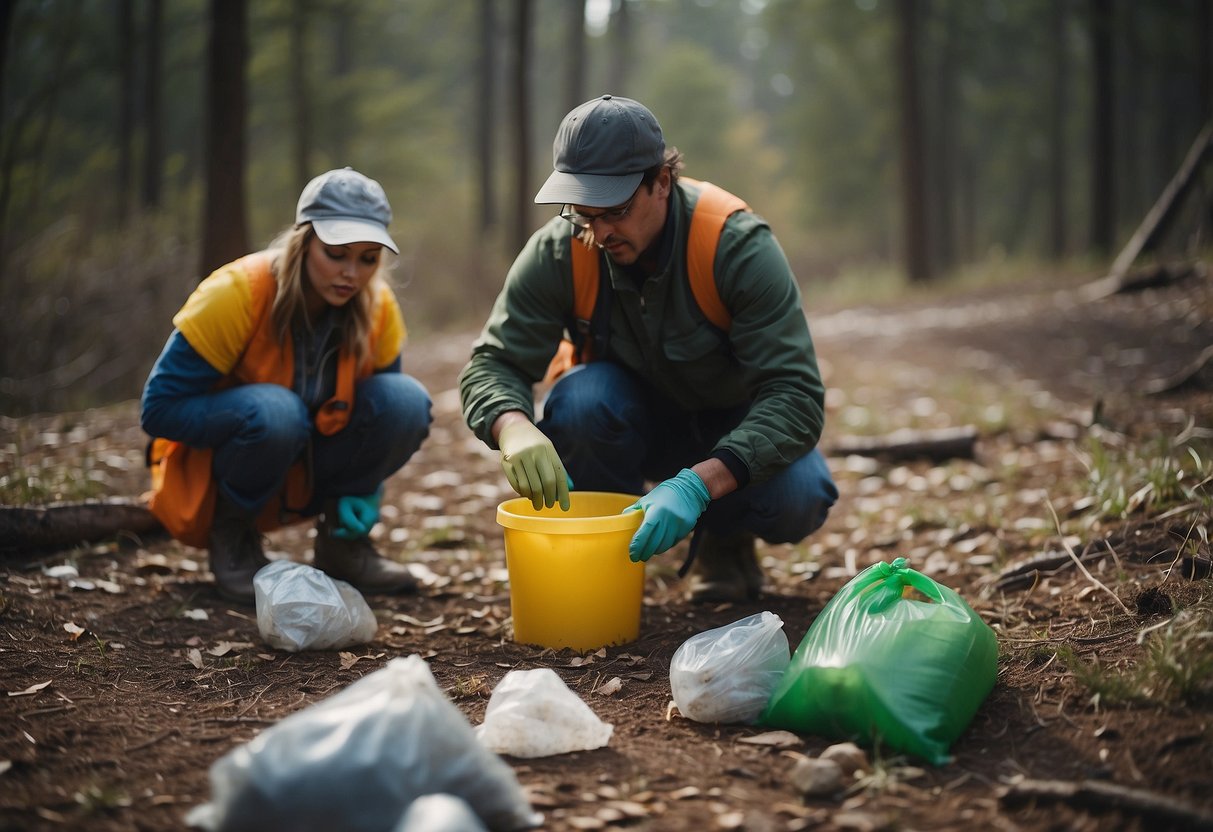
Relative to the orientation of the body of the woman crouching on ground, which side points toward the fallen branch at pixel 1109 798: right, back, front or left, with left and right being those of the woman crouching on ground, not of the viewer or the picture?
front

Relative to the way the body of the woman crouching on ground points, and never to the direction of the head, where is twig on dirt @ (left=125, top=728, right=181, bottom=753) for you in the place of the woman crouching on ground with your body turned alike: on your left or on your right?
on your right

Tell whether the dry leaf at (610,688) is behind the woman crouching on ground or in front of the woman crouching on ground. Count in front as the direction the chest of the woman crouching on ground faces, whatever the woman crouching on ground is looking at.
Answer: in front

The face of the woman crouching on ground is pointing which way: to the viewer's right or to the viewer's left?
to the viewer's right

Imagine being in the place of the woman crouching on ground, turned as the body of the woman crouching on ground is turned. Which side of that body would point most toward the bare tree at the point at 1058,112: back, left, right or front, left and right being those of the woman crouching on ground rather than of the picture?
left

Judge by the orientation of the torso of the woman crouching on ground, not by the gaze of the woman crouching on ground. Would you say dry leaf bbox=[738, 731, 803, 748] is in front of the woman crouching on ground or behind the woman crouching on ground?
in front

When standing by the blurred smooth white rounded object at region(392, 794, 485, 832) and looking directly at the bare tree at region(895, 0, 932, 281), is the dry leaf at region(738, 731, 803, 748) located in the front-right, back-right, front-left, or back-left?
front-right

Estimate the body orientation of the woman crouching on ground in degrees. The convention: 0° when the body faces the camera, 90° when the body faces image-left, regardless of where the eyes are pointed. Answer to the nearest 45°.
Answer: approximately 315°

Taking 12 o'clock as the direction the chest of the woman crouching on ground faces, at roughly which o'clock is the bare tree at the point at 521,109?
The bare tree is roughly at 8 o'clock from the woman crouching on ground.

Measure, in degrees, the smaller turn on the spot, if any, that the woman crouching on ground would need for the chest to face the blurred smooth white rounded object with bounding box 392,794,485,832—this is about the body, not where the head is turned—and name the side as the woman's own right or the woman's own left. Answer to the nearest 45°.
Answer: approximately 45° to the woman's own right
